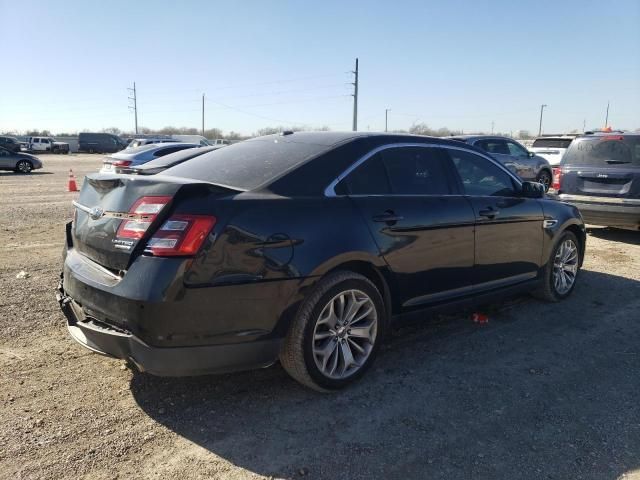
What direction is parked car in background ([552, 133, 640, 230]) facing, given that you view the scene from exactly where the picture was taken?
facing away from the viewer

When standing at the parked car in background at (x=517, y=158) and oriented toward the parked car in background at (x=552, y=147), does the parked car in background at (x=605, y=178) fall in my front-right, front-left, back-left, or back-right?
back-right

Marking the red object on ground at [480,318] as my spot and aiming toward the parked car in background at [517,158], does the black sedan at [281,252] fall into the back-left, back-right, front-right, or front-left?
back-left

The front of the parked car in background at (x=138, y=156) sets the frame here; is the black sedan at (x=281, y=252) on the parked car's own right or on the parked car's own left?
on the parked car's own right

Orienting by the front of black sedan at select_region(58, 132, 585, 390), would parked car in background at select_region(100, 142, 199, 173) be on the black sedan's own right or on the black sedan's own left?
on the black sedan's own left

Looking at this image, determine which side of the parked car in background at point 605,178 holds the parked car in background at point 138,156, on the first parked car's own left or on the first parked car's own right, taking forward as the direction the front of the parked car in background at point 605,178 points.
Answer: on the first parked car's own left

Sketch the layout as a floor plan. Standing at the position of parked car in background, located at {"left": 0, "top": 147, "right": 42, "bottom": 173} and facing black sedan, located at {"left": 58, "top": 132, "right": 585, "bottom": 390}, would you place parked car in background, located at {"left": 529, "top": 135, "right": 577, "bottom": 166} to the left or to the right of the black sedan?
left

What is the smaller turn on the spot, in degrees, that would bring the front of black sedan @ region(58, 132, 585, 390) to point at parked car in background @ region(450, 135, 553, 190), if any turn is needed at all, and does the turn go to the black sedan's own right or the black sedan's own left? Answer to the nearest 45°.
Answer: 0° — it already faces it

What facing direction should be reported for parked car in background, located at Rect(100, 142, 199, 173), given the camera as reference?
facing away from the viewer and to the right of the viewer

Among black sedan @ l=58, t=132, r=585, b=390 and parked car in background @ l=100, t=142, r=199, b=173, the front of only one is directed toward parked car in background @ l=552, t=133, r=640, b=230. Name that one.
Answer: the black sedan

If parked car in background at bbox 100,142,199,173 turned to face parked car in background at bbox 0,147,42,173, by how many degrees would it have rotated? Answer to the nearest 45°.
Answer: approximately 90° to its left

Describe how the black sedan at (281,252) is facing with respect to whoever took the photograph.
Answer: facing away from the viewer and to the right of the viewer

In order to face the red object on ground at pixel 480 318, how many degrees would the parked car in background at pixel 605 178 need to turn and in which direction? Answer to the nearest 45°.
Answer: approximately 180°
